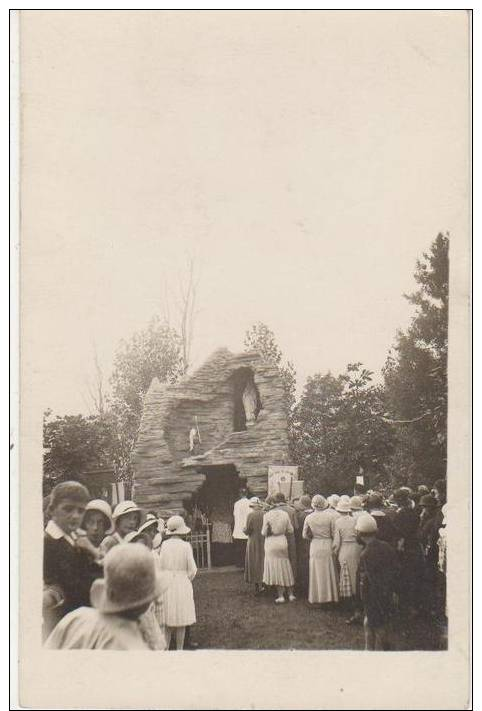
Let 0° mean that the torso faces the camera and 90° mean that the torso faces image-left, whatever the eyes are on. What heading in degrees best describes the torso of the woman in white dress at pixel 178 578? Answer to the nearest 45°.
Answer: approximately 225°

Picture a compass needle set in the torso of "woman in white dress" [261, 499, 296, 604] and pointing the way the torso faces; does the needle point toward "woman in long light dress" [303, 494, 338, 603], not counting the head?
no

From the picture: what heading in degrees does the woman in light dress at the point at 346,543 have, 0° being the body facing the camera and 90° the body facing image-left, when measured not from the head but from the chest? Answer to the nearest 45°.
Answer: approximately 180°

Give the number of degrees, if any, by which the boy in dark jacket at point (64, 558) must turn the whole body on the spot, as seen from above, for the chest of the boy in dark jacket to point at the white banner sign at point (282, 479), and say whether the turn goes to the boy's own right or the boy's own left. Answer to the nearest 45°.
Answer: approximately 90° to the boy's own left

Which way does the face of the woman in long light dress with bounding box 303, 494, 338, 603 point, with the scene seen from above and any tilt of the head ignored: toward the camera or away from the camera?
away from the camera

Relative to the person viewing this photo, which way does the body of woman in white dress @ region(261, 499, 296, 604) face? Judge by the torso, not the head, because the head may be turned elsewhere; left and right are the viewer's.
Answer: facing away from the viewer

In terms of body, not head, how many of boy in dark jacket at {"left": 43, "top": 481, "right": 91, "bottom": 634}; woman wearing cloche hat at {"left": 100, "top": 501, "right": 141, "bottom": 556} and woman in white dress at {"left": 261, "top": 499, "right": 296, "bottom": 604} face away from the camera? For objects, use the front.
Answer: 1

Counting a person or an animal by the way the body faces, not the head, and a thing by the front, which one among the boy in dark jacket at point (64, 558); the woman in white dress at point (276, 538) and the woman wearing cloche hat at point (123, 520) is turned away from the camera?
the woman in white dress

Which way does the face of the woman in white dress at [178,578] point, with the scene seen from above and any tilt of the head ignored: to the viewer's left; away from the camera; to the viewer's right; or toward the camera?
away from the camera

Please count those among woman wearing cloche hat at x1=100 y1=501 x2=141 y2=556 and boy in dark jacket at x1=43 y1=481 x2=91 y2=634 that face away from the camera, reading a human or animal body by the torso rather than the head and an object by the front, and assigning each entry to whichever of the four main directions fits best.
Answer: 0

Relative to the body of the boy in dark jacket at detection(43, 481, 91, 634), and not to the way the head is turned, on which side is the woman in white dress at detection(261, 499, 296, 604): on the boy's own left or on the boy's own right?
on the boy's own left
